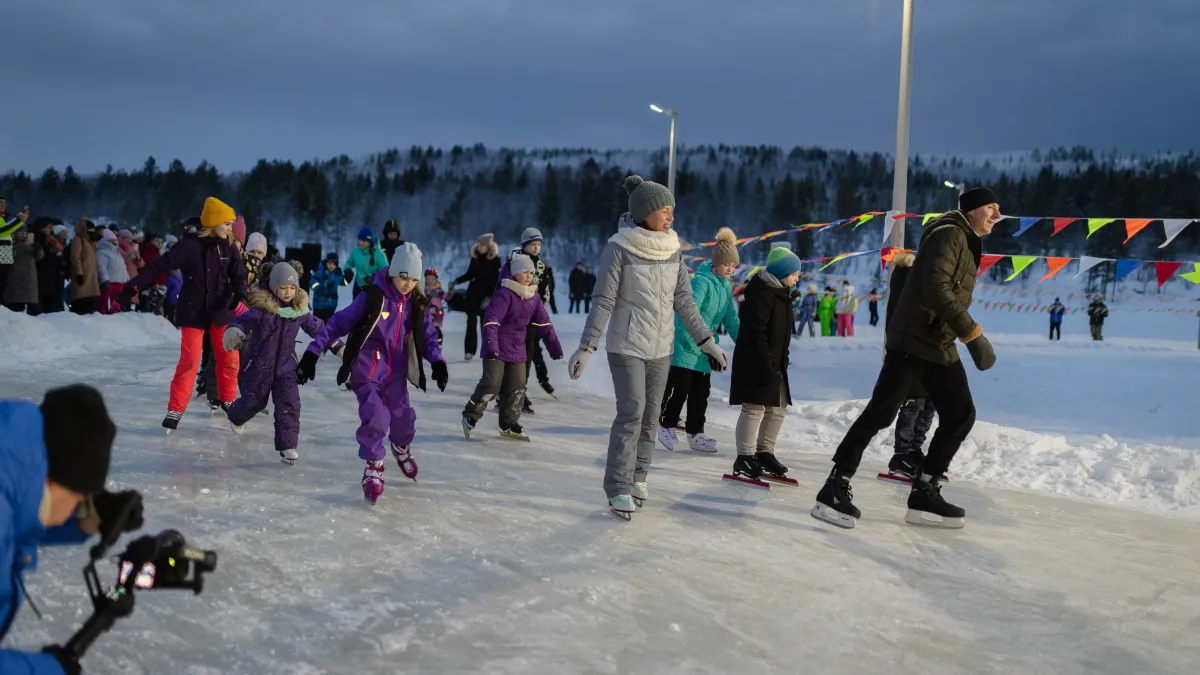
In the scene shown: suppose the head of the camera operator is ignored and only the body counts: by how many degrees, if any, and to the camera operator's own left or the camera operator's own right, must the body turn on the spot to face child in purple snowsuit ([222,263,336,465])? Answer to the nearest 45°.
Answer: approximately 90° to the camera operator's own left

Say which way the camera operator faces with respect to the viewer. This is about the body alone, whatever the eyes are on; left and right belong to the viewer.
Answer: facing to the right of the viewer

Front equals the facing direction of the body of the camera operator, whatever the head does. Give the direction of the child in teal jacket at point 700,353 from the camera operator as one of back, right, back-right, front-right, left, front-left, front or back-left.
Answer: front-left

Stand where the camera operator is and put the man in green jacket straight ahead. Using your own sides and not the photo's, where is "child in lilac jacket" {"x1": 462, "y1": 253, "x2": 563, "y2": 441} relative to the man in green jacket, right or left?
left

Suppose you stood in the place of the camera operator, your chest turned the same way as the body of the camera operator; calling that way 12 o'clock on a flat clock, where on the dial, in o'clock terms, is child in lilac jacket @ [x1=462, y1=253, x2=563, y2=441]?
The child in lilac jacket is roughly at 10 o'clock from the camera operator.

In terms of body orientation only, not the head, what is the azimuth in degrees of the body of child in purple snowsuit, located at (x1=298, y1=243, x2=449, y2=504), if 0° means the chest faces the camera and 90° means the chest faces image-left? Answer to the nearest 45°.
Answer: approximately 0°

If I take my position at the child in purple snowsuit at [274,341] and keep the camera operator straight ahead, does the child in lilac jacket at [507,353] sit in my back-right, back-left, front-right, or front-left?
back-left

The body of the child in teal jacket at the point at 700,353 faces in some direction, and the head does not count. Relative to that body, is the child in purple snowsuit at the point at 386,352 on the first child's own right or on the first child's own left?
on the first child's own right
